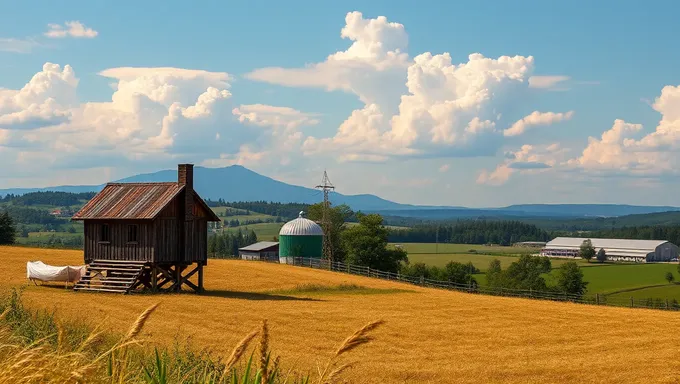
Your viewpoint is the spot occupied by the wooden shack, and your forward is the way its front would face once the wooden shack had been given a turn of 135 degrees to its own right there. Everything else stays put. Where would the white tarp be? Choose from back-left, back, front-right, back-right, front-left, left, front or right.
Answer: left

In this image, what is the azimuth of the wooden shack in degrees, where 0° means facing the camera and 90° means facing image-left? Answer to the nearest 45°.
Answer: approximately 45°
